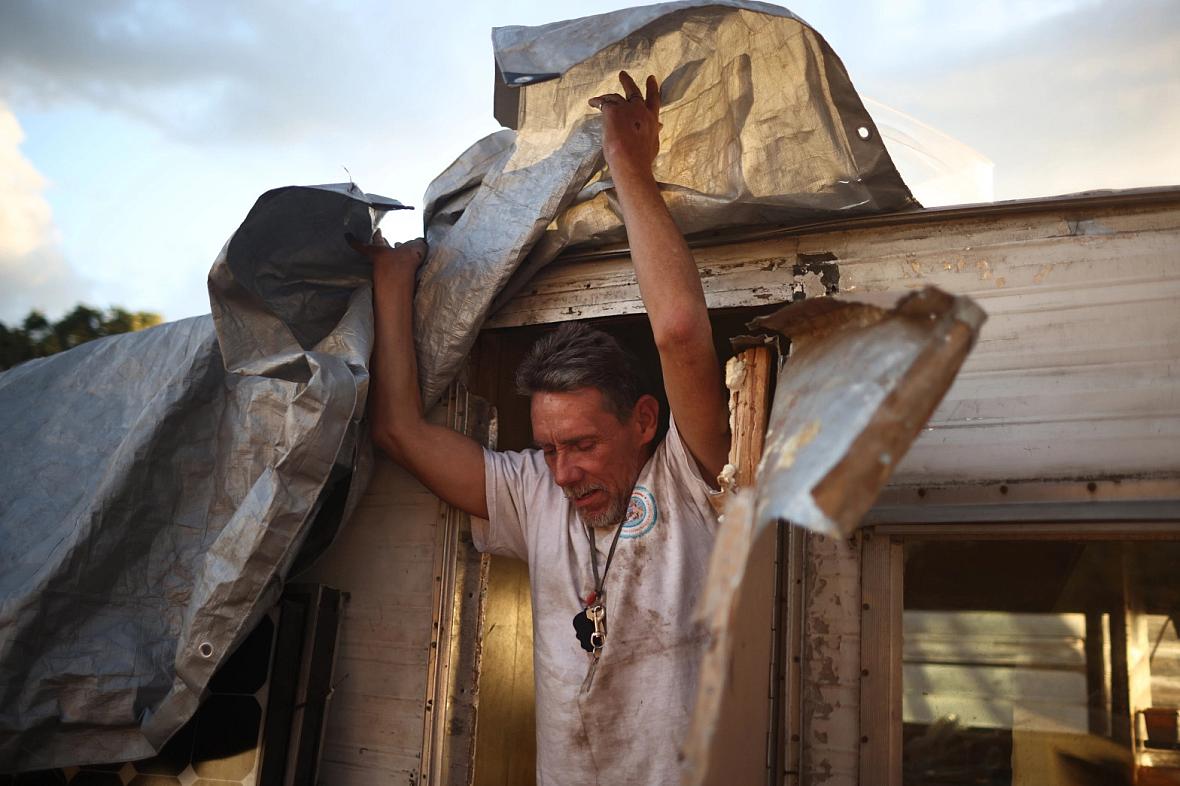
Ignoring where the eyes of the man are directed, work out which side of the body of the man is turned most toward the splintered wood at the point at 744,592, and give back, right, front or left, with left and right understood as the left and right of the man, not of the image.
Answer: left

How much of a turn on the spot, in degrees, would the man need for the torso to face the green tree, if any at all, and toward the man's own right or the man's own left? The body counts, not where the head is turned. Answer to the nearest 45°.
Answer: approximately 90° to the man's own right

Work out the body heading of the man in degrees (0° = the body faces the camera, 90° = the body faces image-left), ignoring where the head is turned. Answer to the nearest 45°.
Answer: approximately 45°

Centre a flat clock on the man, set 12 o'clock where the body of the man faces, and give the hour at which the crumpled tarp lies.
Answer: The crumpled tarp is roughly at 2 o'clock from the man.

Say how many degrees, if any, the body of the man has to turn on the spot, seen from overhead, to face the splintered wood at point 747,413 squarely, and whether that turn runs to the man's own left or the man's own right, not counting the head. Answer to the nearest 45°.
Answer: approximately 45° to the man's own left
